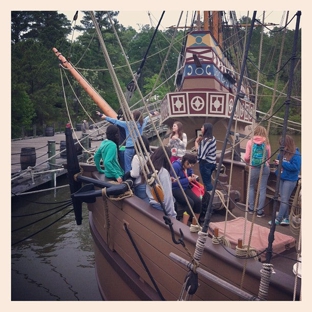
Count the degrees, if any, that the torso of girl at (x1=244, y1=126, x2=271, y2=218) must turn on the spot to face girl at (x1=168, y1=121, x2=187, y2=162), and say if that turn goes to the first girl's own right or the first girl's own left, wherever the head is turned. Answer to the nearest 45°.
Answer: approximately 90° to the first girl's own left

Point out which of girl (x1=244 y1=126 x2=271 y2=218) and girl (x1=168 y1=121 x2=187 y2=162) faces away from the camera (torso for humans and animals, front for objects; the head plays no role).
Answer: girl (x1=244 y1=126 x2=271 y2=218)

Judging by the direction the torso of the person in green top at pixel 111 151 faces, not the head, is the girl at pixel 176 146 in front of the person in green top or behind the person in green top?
in front

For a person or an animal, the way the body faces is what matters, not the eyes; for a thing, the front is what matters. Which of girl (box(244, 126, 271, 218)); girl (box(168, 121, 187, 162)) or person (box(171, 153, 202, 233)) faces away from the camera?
girl (box(244, 126, 271, 218))

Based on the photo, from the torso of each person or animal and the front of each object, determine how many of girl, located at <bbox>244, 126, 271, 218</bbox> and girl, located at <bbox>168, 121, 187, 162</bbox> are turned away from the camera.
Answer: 1

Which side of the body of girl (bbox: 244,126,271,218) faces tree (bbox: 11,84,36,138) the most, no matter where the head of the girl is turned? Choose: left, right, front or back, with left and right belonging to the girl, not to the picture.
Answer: left

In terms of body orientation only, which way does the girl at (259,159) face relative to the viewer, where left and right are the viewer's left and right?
facing away from the viewer

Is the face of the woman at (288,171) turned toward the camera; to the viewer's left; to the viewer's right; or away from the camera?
to the viewer's left

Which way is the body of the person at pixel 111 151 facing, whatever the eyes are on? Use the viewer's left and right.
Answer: facing away from the viewer and to the right of the viewer
